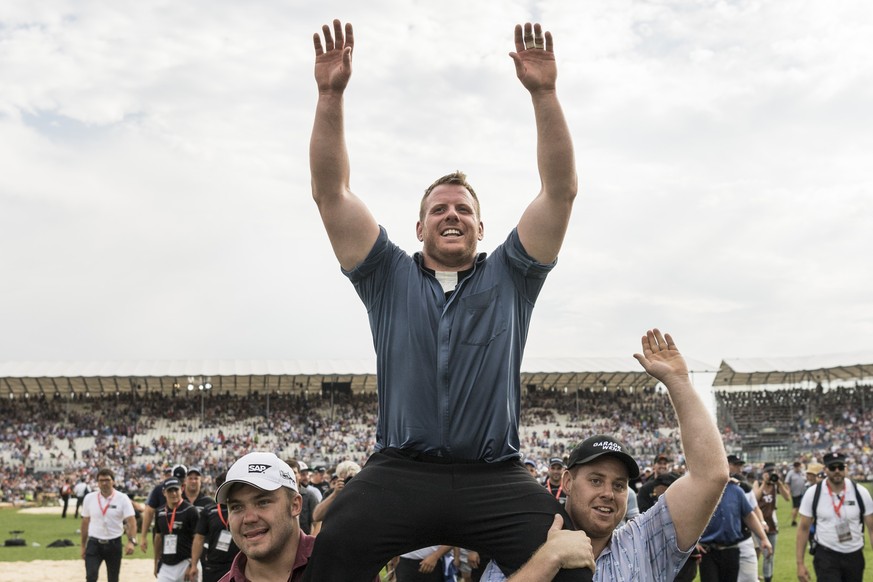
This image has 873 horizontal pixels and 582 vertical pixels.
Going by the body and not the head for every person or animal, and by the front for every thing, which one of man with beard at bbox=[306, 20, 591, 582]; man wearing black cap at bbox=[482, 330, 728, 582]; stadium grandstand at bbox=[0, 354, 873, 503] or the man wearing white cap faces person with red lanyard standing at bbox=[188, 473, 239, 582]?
the stadium grandstand

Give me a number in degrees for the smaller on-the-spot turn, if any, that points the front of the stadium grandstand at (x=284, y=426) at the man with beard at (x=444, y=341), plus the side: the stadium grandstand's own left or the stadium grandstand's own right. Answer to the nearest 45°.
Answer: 0° — it already faces them

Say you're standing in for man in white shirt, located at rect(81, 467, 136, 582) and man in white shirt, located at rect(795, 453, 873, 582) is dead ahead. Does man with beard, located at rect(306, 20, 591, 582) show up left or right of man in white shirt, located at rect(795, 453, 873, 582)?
right

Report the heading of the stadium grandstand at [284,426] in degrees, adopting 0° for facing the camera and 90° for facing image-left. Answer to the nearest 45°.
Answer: approximately 0°

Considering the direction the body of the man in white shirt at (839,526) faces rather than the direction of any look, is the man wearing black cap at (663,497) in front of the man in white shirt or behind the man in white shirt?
in front

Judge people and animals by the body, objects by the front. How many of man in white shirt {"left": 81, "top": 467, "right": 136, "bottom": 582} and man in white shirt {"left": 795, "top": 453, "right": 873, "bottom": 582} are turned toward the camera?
2

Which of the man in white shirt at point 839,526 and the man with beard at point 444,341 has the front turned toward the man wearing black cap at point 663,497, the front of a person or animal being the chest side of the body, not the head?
the man in white shirt

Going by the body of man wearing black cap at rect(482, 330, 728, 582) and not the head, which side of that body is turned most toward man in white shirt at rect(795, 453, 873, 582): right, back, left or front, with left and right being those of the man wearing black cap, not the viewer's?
back
